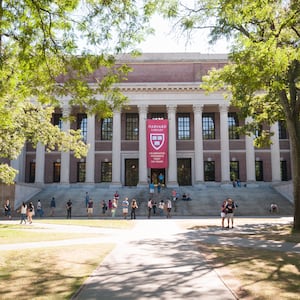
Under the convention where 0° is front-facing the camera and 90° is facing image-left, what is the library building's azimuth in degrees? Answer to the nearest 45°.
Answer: approximately 0°

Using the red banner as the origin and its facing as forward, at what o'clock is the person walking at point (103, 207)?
The person walking is roughly at 1 o'clock from the red banner.

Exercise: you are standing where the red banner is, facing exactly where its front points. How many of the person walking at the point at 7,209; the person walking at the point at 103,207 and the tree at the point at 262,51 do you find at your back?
0

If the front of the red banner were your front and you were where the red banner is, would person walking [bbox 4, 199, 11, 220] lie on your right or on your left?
on your right

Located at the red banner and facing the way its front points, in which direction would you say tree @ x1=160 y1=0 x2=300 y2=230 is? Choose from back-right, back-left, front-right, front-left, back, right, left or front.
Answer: front

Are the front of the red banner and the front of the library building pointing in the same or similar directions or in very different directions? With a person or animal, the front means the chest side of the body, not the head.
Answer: same or similar directions

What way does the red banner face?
toward the camera

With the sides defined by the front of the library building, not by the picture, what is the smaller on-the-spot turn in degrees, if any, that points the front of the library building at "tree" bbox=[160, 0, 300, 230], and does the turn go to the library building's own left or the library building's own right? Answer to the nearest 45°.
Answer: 0° — it already faces it

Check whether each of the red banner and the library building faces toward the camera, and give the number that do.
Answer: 2
